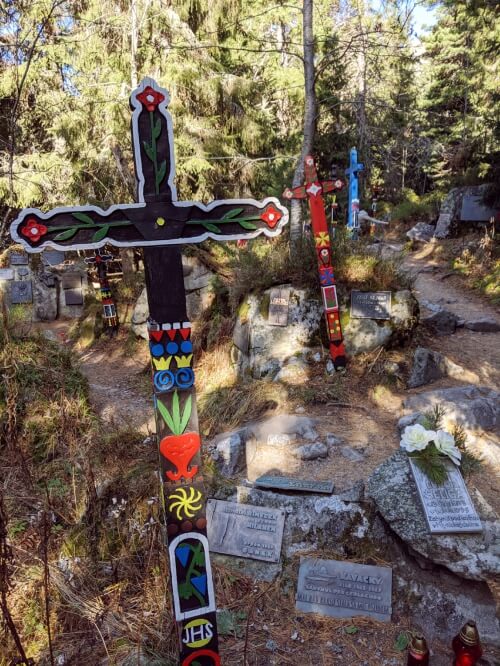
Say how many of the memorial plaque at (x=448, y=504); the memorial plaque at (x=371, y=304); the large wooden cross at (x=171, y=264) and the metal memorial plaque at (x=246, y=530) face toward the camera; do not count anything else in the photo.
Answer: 4

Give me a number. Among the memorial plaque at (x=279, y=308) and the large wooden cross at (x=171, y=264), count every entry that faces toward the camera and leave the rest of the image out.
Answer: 2

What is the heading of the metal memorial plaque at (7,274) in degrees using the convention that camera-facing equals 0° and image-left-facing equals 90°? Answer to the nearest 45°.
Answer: approximately 0°

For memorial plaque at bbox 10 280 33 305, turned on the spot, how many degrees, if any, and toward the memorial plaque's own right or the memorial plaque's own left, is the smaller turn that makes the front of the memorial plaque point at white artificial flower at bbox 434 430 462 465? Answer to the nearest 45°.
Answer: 0° — it already faces it

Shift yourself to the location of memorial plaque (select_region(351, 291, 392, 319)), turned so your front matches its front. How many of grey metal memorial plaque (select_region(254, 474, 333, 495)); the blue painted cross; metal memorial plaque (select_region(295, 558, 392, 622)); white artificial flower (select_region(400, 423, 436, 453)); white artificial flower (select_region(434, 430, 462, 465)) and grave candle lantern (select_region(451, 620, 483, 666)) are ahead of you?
5

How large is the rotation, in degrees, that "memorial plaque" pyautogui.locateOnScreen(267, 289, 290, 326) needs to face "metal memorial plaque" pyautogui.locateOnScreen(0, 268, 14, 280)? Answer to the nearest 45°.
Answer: approximately 135° to its right

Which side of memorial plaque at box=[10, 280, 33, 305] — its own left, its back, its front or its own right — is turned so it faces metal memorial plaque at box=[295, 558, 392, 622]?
front

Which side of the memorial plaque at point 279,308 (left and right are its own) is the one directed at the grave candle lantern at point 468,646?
front

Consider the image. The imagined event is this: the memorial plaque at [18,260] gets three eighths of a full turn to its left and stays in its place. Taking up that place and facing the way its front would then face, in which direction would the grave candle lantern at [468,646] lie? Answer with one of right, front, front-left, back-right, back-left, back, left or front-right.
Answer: back-right

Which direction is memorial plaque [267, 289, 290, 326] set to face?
toward the camera

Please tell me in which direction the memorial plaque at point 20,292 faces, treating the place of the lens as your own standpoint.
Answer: facing the viewer

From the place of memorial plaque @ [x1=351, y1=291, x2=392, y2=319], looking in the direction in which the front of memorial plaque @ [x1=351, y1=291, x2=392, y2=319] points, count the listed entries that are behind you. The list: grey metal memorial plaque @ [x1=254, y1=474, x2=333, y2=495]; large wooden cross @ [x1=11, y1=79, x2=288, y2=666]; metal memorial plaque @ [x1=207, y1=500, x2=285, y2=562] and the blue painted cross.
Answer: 1

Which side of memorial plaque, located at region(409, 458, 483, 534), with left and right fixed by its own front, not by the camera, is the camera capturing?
front

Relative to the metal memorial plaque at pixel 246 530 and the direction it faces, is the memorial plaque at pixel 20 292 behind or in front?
behind

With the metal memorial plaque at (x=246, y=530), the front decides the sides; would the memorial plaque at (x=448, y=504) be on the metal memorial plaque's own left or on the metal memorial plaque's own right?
on the metal memorial plaque's own left
